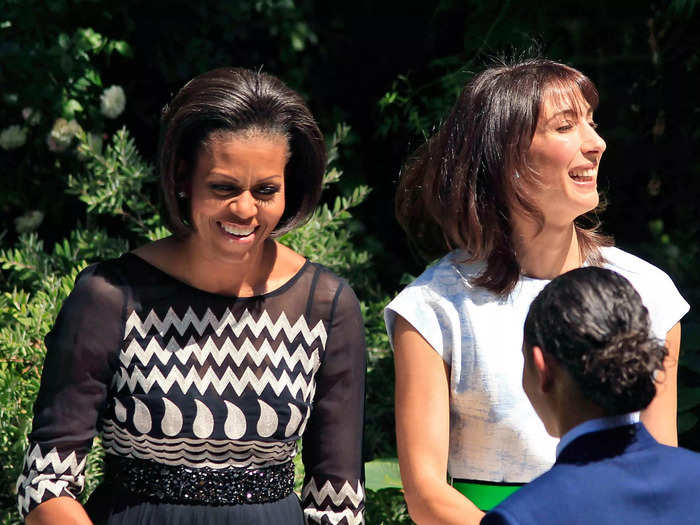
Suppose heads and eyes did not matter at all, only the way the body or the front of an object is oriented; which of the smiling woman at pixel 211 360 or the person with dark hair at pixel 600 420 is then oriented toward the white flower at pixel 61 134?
the person with dark hair

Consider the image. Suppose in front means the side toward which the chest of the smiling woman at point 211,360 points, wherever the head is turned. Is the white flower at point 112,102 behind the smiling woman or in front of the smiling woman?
behind

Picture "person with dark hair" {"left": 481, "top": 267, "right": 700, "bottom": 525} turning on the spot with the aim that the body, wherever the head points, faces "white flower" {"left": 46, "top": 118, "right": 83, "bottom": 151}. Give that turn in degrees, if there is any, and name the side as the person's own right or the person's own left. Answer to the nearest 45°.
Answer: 0° — they already face it

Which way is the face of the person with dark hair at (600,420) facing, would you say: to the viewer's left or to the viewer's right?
to the viewer's left

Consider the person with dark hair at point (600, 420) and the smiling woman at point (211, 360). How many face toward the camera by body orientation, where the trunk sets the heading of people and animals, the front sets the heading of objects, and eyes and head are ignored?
1

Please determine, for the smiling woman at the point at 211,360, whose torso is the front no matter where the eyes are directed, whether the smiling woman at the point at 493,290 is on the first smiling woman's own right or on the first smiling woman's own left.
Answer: on the first smiling woman's own left

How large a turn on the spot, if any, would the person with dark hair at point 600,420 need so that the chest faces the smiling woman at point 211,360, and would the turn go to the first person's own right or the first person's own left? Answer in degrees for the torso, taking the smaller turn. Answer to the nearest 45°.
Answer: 0° — they already face them

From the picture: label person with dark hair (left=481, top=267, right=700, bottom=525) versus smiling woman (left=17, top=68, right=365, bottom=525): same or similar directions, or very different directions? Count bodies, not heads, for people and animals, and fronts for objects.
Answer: very different directions

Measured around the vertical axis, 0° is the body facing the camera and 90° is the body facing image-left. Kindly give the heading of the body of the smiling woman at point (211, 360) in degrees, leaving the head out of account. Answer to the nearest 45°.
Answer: approximately 0°

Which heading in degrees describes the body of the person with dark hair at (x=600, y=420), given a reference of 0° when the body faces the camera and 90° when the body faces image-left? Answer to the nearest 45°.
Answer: approximately 135°
